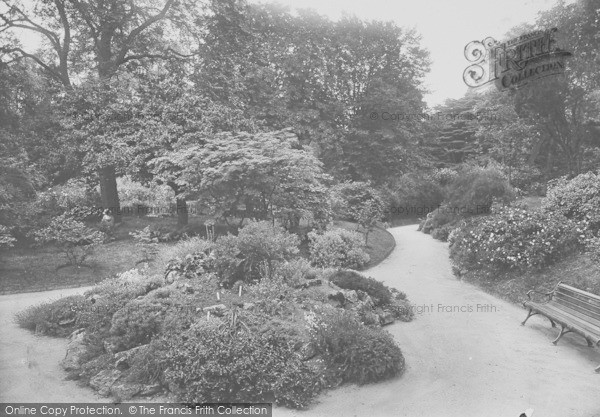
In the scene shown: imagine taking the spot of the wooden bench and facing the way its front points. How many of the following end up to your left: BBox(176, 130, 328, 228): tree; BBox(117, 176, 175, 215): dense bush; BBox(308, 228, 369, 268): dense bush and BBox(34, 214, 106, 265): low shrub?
0

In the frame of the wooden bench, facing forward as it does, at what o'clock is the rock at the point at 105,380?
The rock is roughly at 12 o'clock from the wooden bench.

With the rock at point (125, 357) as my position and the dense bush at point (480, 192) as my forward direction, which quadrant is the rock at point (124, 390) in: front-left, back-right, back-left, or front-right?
back-right

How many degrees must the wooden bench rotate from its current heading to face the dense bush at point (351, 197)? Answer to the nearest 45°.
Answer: approximately 90° to its right

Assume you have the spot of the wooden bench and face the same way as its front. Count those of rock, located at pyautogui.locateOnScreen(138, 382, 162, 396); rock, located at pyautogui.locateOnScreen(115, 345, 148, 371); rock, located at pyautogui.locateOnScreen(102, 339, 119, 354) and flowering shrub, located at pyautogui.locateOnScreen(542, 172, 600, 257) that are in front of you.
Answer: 3

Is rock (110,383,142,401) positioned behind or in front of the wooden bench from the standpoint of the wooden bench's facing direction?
in front

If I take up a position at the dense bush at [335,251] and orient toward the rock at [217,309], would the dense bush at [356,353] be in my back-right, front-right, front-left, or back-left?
front-left

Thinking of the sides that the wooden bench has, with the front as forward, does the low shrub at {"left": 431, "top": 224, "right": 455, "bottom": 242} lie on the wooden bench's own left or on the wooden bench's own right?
on the wooden bench's own right

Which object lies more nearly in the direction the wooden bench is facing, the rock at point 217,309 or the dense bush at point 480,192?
the rock

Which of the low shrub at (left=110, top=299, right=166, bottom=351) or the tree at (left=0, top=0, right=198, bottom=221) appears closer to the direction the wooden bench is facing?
the low shrub

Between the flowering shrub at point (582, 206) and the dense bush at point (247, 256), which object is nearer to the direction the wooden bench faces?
the dense bush

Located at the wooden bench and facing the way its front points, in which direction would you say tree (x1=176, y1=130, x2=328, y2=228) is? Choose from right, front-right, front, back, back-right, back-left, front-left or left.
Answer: front-right

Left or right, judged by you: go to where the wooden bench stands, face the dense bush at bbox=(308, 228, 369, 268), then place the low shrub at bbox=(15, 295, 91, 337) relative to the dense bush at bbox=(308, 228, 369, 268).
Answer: left

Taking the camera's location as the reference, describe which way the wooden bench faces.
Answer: facing the viewer and to the left of the viewer

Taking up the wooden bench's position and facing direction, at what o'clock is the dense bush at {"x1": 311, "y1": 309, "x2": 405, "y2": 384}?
The dense bush is roughly at 12 o'clock from the wooden bench.

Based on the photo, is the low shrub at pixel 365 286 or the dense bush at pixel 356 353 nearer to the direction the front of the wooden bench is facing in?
the dense bush

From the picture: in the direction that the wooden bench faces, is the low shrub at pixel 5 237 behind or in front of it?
in front

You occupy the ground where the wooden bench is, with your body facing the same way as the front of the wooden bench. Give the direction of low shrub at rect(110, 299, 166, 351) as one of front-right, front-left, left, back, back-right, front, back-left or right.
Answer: front

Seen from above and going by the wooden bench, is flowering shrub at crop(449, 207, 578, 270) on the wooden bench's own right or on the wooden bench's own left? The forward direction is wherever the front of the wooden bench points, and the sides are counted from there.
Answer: on the wooden bench's own right

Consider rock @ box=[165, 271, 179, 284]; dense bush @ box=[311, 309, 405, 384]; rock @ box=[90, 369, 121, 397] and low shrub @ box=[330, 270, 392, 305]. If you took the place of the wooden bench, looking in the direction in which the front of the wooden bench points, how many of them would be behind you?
0

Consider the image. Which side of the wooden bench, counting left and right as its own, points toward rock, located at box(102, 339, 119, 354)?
front

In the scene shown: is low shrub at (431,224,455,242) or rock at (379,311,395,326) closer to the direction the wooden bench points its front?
the rock
